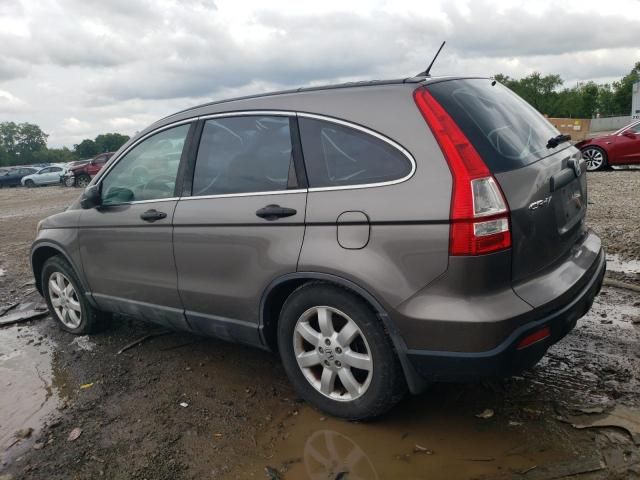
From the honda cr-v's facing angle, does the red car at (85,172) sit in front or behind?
in front

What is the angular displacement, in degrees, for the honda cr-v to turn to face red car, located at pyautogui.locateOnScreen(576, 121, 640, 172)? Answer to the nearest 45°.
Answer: approximately 90° to its right

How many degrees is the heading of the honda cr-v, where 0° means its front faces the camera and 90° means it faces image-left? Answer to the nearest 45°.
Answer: approximately 135°
